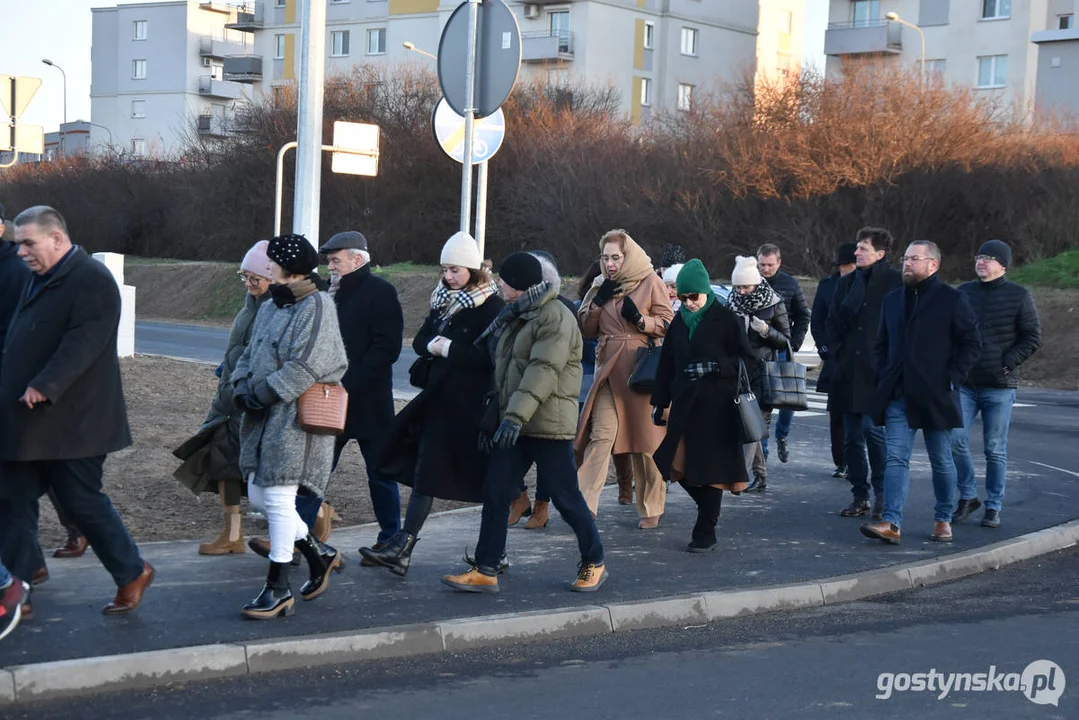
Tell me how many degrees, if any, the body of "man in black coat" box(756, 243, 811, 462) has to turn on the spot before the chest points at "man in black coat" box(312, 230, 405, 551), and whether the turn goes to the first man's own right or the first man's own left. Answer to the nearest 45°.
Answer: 0° — they already face them

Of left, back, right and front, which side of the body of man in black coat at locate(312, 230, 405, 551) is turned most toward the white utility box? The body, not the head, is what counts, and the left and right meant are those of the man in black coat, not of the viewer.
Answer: right

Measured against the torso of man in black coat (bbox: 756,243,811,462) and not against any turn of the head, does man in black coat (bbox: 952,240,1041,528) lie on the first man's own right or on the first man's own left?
on the first man's own left

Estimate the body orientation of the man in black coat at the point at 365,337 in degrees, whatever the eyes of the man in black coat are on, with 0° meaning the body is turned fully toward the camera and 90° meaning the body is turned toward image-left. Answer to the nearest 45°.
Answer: approximately 90°

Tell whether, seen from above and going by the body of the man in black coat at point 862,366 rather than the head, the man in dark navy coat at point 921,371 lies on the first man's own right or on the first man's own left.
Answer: on the first man's own left

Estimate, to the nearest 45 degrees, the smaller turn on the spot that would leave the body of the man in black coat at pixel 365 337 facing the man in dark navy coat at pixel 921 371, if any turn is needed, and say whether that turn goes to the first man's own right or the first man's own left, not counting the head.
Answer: approximately 180°

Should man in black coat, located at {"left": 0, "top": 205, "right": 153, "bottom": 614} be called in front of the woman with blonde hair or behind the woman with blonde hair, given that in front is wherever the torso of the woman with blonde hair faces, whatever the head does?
in front
